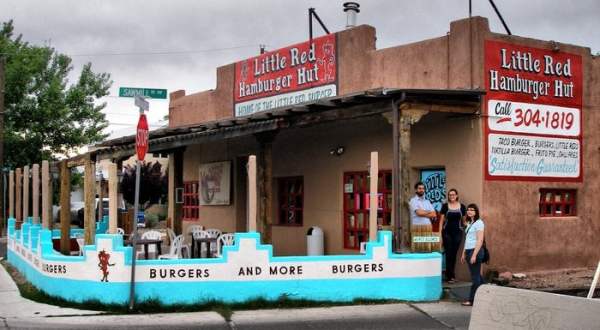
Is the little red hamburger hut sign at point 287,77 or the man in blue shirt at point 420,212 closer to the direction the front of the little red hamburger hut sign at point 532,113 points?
the man in blue shirt

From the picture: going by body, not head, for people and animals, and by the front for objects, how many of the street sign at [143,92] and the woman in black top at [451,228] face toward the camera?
2

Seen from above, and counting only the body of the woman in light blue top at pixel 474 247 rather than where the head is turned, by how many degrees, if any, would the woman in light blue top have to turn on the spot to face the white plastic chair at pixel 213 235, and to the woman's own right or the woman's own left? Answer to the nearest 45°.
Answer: approximately 90° to the woman's own right

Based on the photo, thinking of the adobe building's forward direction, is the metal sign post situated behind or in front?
in front

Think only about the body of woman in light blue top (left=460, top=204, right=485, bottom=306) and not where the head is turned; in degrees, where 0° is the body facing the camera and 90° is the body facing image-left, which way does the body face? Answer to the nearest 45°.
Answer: approximately 45°

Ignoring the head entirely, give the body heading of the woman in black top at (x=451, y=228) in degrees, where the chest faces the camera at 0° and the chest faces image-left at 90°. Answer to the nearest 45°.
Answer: approximately 0°
